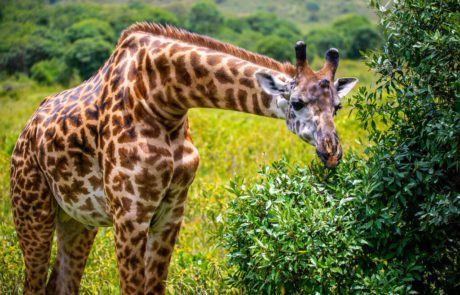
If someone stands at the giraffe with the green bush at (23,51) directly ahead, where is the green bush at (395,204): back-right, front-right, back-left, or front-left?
back-right

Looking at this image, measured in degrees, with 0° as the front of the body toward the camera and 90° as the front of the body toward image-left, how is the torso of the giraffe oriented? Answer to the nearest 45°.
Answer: approximately 315°

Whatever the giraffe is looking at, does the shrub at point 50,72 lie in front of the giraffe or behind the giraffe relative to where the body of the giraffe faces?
behind

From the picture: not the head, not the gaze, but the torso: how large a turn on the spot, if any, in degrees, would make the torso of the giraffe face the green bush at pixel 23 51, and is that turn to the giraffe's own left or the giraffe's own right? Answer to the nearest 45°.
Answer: approximately 135° to the giraffe's own left

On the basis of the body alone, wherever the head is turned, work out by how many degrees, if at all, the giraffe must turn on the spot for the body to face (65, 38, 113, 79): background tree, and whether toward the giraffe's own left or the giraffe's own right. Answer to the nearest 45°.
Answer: approximately 135° to the giraffe's own left

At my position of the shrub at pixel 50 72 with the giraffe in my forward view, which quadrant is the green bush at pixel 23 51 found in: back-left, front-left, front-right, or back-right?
back-right

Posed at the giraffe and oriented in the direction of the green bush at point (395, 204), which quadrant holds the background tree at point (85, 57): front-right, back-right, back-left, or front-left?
back-left

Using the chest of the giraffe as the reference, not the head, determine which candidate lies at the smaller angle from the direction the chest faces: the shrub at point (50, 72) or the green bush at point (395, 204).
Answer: the green bush
